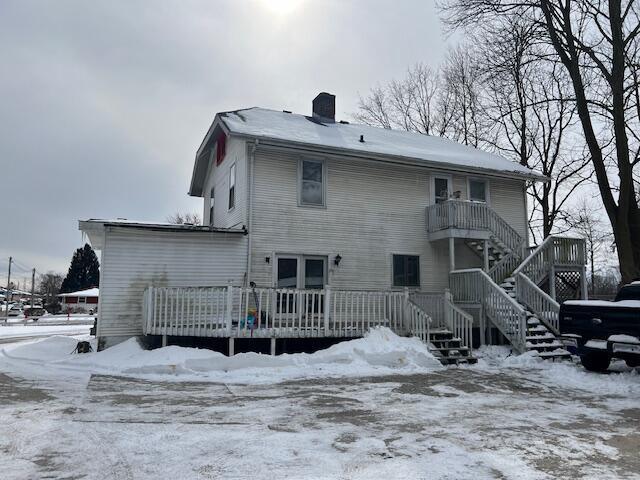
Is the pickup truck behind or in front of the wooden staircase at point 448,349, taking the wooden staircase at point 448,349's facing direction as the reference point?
in front

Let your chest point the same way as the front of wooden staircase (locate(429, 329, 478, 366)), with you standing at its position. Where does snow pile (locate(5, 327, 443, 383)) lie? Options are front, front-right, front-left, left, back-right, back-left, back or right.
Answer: right

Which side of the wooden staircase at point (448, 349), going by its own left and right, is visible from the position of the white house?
back

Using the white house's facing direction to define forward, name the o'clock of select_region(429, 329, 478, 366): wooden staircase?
The wooden staircase is roughly at 11 o'clock from the white house.

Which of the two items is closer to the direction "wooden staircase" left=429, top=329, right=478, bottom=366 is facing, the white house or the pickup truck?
the pickup truck

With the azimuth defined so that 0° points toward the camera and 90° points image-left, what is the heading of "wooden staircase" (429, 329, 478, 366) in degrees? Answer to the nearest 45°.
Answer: approximately 315°
